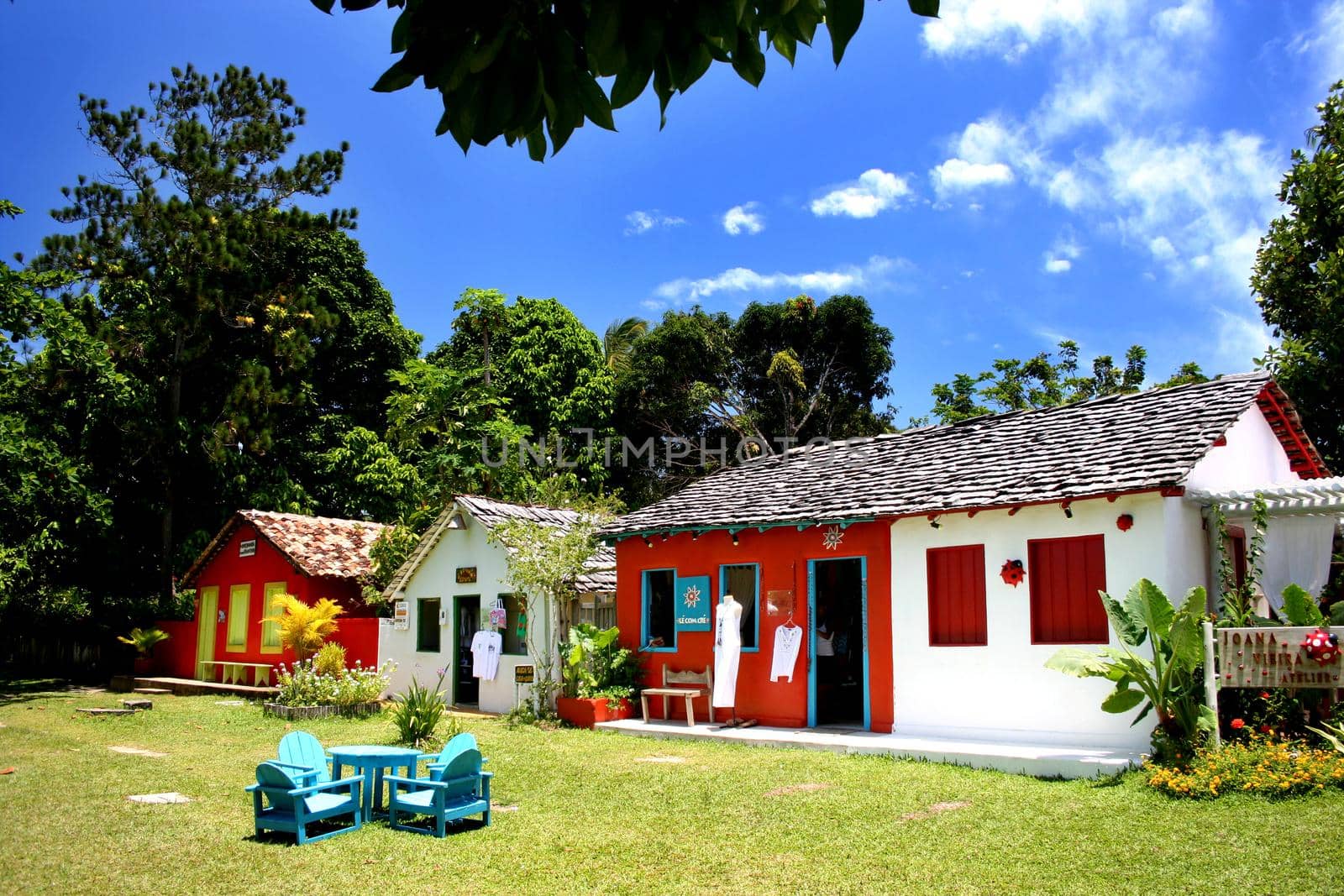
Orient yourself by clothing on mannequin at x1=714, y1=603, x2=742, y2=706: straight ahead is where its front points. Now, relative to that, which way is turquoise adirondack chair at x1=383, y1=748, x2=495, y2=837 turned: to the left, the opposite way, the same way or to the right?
to the right

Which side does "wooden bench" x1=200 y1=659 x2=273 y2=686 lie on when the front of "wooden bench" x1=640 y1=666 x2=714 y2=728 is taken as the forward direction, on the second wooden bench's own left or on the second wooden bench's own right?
on the second wooden bench's own right

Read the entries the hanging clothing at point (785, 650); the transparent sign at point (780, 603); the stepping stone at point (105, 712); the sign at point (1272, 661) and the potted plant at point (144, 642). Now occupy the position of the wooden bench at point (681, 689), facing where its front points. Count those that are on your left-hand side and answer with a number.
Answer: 3

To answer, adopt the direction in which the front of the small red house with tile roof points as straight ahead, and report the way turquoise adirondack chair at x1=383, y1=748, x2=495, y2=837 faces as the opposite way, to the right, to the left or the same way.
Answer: to the right

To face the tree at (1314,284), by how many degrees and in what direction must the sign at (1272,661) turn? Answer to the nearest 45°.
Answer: approximately 180°

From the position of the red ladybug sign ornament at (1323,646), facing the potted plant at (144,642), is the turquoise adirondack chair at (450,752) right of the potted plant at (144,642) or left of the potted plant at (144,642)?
left

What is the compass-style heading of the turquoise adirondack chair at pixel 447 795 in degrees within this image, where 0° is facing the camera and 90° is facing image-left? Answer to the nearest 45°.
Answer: approximately 135°

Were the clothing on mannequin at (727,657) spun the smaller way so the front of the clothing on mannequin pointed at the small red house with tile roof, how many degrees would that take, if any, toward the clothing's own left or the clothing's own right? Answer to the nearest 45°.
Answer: approximately 90° to the clothing's own right

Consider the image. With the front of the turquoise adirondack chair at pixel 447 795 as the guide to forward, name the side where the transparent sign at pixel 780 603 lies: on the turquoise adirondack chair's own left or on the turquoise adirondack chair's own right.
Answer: on the turquoise adirondack chair's own right
